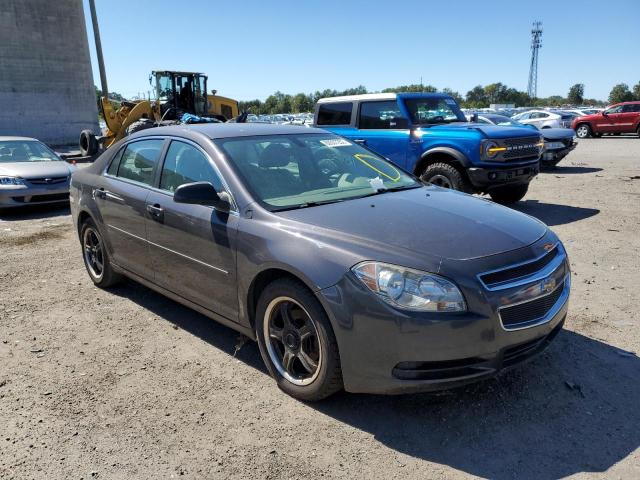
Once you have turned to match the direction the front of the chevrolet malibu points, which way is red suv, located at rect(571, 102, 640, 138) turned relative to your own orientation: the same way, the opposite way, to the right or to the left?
the opposite way

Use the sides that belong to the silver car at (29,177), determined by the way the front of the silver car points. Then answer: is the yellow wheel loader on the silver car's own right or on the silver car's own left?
on the silver car's own left

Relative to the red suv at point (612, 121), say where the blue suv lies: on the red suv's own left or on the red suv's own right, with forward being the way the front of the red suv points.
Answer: on the red suv's own left

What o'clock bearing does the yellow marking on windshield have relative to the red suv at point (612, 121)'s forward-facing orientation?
The yellow marking on windshield is roughly at 9 o'clock from the red suv.

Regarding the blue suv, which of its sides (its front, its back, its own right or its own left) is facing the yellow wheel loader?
back

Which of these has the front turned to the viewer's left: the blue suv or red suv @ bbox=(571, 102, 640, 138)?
the red suv

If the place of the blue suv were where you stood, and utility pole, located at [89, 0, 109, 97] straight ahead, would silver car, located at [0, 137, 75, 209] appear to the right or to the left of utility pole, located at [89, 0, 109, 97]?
left

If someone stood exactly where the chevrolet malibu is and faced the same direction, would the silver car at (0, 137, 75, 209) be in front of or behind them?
behind

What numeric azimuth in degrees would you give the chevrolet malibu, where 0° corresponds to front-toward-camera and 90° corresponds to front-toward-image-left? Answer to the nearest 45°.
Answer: approximately 315°

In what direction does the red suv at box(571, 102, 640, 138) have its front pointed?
to the viewer's left
